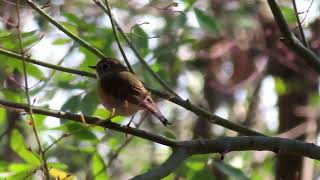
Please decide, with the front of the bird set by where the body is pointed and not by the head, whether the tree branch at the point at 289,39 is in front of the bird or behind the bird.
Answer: behind

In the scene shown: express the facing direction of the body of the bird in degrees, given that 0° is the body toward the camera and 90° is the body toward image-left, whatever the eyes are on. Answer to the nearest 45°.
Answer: approximately 90°

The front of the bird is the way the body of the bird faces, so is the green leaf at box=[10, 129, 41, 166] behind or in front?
in front

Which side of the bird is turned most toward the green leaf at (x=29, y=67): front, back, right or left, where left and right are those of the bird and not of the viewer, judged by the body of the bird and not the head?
front

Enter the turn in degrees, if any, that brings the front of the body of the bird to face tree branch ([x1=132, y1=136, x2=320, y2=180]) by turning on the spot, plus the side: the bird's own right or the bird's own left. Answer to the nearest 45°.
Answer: approximately 135° to the bird's own left
